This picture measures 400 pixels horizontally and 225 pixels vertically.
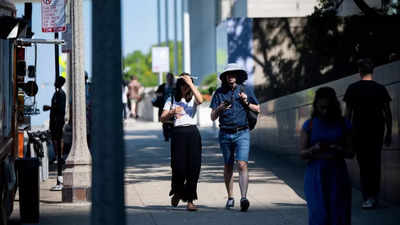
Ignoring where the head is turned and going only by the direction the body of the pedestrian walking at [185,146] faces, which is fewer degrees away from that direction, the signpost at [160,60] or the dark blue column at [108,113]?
the dark blue column

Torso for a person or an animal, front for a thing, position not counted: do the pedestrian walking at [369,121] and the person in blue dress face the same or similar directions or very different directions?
very different directions

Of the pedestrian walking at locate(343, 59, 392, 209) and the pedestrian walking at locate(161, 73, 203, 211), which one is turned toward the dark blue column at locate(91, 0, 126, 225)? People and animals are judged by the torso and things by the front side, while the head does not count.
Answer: the pedestrian walking at locate(161, 73, 203, 211)

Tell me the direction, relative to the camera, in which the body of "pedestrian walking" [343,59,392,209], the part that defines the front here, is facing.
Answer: away from the camera

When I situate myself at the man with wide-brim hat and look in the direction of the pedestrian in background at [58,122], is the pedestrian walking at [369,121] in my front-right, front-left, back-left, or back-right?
back-right

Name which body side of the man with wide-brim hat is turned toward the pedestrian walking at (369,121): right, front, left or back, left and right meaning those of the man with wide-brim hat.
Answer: left

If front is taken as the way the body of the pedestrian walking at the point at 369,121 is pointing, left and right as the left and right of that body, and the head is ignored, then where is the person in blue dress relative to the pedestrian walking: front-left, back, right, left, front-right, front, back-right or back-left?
back

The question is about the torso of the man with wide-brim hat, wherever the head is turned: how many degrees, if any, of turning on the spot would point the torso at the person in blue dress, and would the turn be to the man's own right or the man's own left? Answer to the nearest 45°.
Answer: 0° — they already face them

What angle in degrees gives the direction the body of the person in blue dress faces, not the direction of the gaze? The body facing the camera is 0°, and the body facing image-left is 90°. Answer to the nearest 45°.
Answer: approximately 0°
